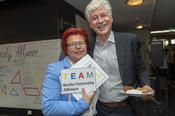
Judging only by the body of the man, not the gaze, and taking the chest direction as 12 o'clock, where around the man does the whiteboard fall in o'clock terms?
The whiteboard is roughly at 3 o'clock from the man.

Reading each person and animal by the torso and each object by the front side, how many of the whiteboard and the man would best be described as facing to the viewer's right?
0

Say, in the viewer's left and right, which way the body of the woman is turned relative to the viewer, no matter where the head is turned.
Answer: facing the viewer and to the right of the viewer

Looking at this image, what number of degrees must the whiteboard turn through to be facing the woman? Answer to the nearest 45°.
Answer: approximately 45° to its left

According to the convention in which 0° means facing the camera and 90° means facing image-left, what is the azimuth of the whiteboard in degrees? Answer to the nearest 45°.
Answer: approximately 45°

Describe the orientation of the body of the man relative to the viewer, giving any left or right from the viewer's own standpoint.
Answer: facing the viewer and to the left of the viewer

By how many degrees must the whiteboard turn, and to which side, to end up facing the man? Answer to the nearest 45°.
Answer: approximately 45° to its left

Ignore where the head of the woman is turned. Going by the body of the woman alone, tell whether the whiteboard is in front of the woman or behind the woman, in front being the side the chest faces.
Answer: behind

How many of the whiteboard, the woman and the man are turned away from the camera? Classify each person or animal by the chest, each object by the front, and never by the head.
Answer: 0
